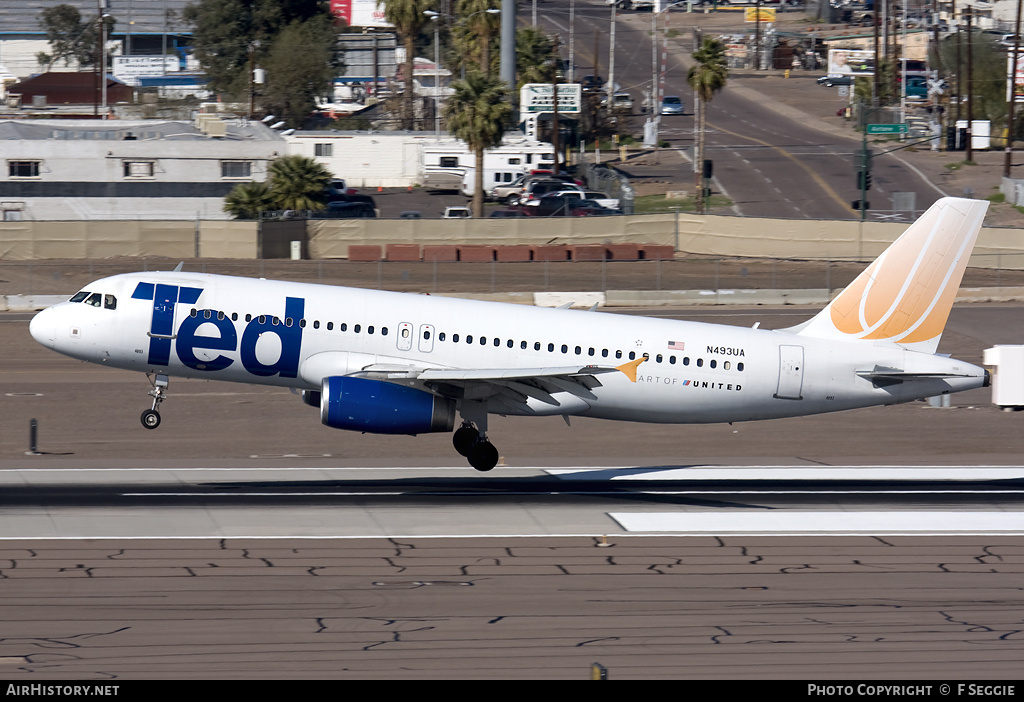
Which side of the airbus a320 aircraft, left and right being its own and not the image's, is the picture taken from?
left
